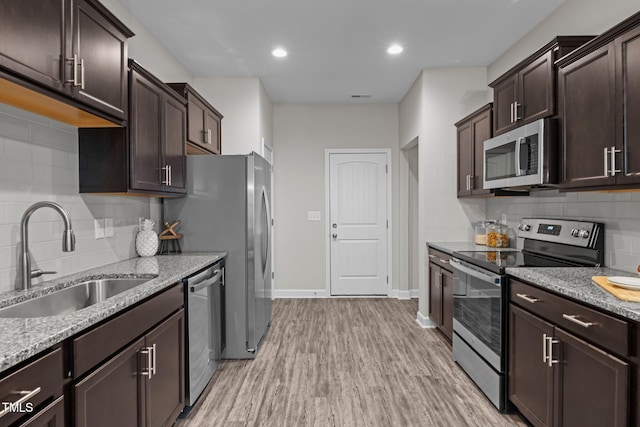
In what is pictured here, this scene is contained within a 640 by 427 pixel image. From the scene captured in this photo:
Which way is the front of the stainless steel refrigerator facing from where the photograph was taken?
facing to the right of the viewer

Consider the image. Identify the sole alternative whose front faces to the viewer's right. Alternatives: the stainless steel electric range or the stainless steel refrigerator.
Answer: the stainless steel refrigerator

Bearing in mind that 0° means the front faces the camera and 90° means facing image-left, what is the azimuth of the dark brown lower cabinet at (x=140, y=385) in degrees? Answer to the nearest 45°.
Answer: approximately 315°

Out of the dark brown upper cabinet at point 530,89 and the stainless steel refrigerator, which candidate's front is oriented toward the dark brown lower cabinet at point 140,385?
the dark brown upper cabinet

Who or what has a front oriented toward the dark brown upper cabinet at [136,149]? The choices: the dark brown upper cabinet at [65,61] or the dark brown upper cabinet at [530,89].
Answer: the dark brown upper cabinet at [530,89]

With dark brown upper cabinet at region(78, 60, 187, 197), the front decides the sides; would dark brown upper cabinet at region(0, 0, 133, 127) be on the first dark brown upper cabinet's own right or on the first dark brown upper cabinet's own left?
on the first dark brown upper cabinet's own right

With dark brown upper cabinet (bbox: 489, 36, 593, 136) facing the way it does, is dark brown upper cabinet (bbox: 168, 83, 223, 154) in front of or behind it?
in front

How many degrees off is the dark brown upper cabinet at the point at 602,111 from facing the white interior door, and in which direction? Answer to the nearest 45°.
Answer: approximately 90° to its right

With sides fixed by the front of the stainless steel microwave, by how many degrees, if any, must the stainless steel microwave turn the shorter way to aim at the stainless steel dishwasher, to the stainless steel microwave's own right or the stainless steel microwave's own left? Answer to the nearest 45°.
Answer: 0° — it already faces it

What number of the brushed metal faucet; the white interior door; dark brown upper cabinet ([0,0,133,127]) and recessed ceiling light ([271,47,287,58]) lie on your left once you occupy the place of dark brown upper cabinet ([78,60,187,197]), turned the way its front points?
2

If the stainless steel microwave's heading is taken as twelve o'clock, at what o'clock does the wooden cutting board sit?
The wooden cutting board is roughly at 10 o'clock from the stainless steel microwave.

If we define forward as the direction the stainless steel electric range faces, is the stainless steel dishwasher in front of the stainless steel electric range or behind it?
in front

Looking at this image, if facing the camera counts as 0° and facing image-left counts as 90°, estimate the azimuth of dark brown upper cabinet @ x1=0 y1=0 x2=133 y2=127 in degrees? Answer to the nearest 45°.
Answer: approximately 315°

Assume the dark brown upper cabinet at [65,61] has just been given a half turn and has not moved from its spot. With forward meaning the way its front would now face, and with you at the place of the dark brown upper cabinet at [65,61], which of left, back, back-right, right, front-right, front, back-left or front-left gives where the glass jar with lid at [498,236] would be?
back-right

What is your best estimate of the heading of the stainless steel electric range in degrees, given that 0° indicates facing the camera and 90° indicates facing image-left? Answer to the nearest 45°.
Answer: approximately 45°
